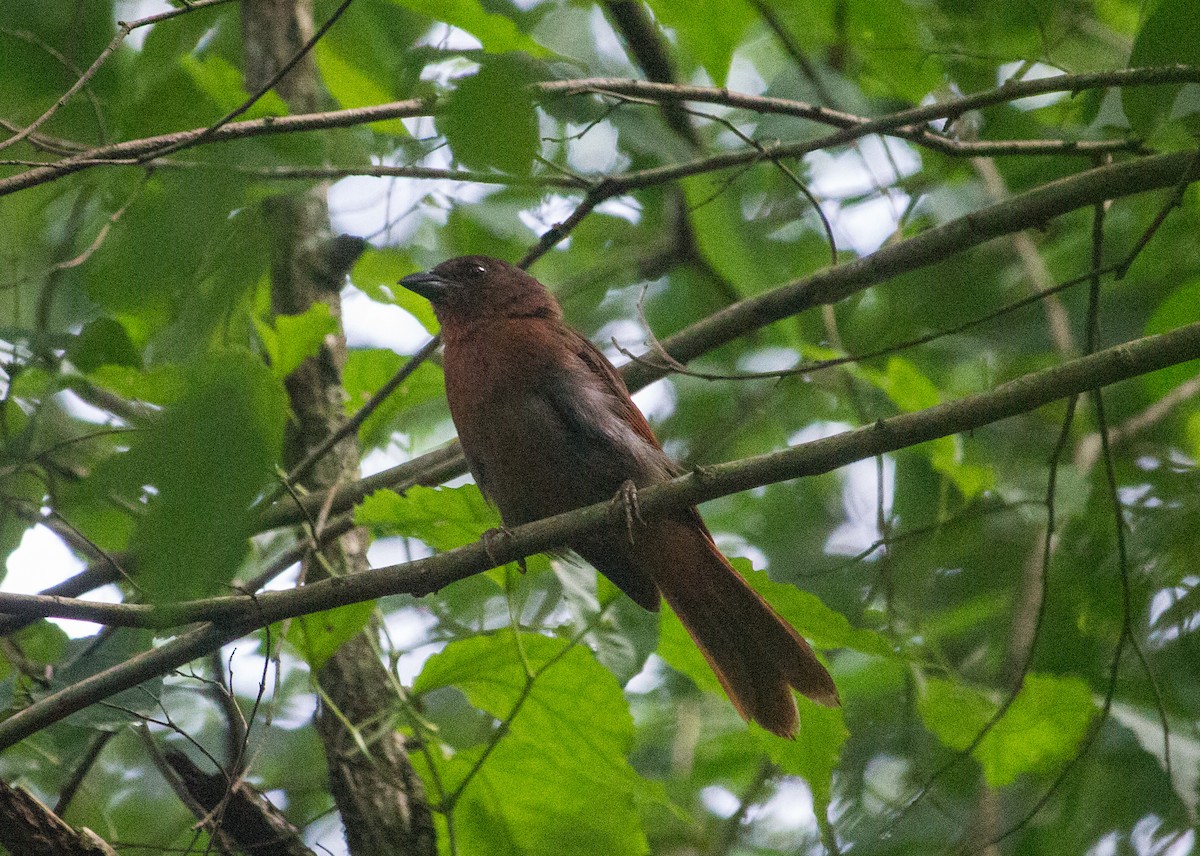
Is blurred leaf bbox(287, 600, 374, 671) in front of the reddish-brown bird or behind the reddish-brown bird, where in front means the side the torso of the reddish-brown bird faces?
in front

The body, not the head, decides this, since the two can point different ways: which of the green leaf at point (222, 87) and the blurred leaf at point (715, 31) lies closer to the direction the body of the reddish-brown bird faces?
the green leaf

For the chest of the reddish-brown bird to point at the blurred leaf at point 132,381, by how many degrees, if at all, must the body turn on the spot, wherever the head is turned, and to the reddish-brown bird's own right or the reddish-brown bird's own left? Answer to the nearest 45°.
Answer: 0° — it already faces it

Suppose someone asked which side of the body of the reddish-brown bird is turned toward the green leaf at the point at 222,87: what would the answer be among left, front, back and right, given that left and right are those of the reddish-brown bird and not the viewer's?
front

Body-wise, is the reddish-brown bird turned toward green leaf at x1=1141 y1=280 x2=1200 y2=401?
no

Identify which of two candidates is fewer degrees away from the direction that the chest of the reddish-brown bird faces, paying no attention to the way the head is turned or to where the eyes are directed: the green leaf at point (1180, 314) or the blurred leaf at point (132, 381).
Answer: the blurred leaf

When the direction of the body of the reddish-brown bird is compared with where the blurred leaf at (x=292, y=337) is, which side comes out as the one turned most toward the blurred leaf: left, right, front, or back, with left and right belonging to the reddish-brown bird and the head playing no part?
front
